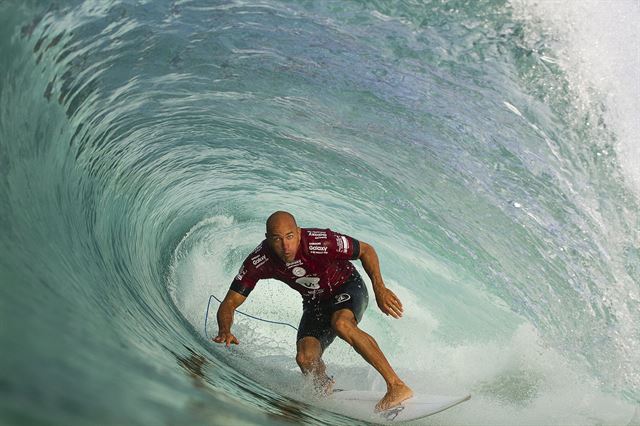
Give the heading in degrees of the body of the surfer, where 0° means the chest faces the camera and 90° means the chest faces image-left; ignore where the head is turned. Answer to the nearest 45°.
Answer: approximately 0°

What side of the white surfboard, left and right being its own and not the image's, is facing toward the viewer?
right
